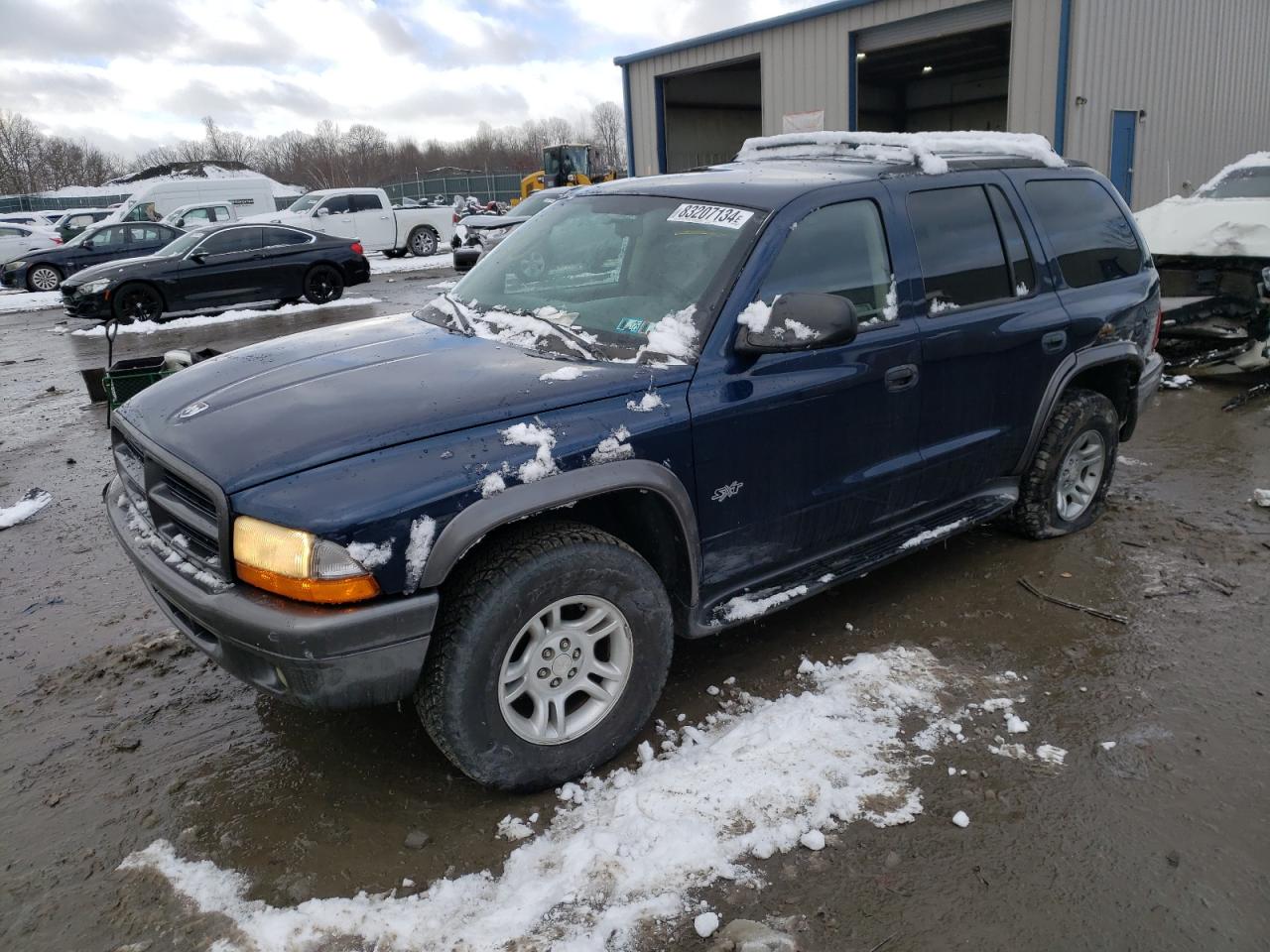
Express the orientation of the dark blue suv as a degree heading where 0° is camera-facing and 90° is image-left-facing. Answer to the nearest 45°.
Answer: approximately 45°

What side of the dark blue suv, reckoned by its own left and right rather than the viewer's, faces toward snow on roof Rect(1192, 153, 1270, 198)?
back

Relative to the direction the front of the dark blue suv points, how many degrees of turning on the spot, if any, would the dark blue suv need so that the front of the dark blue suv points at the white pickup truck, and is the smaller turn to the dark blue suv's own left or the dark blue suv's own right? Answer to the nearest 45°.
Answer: approximately 135° to the dark blue suv's own right

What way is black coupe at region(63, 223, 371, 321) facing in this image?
to the viewer's left

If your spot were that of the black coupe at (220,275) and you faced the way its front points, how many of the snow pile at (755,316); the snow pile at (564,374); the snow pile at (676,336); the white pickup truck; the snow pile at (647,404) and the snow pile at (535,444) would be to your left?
5

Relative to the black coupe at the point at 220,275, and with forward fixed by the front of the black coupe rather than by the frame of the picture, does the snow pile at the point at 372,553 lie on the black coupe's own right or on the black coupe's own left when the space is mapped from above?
on the black coupe's own left

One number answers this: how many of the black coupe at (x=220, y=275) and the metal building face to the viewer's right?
0

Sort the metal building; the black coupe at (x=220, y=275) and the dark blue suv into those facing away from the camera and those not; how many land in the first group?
0

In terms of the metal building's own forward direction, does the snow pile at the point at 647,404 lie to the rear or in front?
in front

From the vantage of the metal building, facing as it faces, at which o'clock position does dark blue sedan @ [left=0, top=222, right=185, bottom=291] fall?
The dark blue sedan is roughly at 1 o'clock from the metal building.

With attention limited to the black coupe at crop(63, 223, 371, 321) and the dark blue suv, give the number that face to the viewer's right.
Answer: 0

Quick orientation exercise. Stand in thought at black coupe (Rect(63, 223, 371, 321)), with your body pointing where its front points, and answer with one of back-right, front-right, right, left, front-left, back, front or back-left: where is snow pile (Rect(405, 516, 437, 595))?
left

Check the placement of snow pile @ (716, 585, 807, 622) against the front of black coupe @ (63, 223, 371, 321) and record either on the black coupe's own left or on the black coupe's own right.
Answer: on the black coupe's own left

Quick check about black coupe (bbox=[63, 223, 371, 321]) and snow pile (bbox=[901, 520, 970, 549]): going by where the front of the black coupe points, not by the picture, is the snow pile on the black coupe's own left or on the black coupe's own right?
on the black coupe's own left

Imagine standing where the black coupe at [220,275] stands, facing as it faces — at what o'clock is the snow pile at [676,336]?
The snow pile is roughly at 9 o'clock from the black coupe.

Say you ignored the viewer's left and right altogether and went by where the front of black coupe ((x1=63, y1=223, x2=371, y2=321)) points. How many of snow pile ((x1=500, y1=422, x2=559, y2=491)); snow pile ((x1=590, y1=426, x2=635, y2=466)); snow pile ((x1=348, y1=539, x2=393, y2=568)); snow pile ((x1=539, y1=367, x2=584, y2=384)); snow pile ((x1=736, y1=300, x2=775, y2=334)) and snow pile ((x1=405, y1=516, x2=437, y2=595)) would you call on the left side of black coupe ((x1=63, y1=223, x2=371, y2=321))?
6

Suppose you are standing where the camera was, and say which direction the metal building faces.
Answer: facing the viewer and to the left of the viewer

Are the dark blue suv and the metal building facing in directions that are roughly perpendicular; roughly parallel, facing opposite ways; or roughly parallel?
roughly parallel
